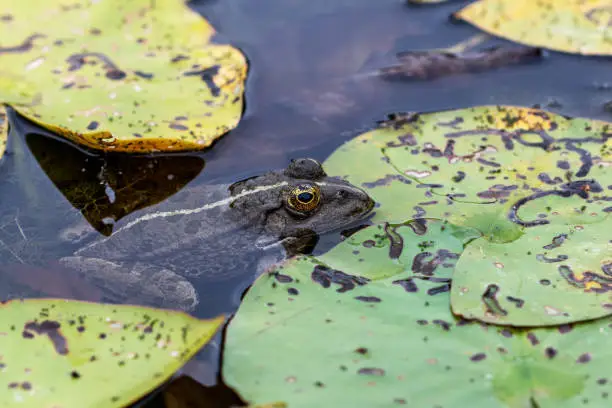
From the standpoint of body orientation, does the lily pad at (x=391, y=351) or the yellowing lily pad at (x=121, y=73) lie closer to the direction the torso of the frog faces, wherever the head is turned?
the lily pad

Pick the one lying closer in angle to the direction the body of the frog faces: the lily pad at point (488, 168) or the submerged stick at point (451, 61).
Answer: the lily pad

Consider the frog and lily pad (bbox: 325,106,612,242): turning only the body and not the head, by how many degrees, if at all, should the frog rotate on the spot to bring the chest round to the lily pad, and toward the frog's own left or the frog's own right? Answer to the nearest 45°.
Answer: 0° — it already faces it

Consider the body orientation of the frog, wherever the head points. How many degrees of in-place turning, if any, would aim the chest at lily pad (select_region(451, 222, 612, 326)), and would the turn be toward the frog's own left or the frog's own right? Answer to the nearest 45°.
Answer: approximately 45° to the frog's own right

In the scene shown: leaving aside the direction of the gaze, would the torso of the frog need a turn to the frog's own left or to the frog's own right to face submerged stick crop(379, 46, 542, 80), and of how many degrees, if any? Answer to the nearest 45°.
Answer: approximately 45° to the frog's own left

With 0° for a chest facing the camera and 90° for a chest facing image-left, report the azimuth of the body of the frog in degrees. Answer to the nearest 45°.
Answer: approximately 270°

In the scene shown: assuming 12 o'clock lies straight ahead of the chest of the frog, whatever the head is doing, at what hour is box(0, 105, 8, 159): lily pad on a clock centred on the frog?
The lily pad is roughly at 7 o'clock from the frog.

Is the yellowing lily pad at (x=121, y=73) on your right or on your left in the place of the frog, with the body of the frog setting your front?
on your left

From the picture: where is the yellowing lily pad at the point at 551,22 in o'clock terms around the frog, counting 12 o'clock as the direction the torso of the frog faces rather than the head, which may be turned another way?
The yellowing lily pad is roughly at 11 o'clock from the frog.

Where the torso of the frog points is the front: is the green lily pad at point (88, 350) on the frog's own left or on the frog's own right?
on the frog's own right
